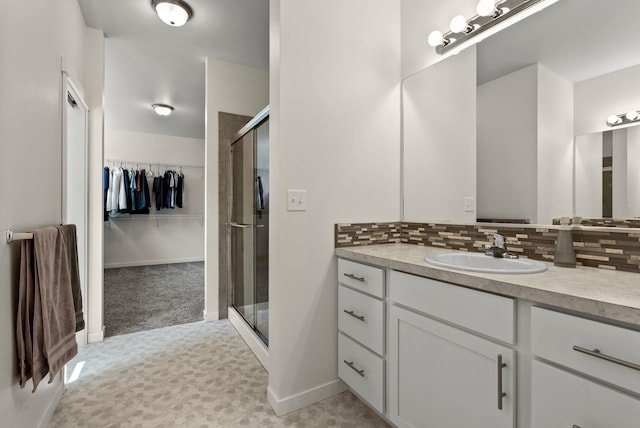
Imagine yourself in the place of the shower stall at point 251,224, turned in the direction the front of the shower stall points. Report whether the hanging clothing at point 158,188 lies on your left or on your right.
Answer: on your right

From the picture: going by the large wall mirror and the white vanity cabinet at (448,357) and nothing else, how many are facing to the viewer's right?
0

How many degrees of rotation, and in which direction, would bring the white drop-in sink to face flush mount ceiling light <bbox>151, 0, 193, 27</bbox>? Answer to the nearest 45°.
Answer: approximately 45° to its right

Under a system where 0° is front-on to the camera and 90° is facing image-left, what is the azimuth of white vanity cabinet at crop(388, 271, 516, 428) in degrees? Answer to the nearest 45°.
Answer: approximately 45°

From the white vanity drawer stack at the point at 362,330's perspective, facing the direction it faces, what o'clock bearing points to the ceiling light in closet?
The ceiling light in closet is roughly at 3 o'clock from the white vanity drawer stack.

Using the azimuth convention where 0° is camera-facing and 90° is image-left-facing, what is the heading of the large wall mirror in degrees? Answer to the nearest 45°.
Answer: approximately 45°

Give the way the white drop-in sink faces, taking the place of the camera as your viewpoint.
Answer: facing the viewer and to the left of the viewer

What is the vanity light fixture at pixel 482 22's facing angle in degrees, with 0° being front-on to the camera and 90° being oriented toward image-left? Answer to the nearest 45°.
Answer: approximately 45°
